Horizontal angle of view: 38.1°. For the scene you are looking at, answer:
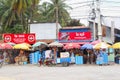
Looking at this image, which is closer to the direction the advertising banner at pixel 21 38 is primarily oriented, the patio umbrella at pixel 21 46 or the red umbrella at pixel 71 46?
the patio umbrella

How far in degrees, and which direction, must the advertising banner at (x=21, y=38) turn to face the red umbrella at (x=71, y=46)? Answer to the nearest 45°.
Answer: approximately 45° to its left

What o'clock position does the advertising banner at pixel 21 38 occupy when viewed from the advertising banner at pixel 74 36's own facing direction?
the advertising banner at pixel 21 38 is roughly at 3 o'clock from the advertising banner at pixel 74 36.

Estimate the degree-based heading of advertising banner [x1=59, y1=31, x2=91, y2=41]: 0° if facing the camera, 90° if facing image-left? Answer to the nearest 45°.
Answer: approximately 0°

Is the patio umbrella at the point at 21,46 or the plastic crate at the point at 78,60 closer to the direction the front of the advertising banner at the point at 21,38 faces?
the patio umbrella

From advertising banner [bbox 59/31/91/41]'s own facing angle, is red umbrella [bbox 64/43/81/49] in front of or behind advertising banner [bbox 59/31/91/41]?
in front

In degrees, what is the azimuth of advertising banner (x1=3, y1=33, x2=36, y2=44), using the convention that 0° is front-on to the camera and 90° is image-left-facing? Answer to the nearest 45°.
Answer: approximately 0°

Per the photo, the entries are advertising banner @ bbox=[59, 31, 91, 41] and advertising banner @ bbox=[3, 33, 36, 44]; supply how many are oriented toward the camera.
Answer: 2

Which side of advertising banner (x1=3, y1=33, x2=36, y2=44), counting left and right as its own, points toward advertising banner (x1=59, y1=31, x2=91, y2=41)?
left

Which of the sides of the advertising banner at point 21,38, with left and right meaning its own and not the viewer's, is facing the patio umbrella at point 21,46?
front
